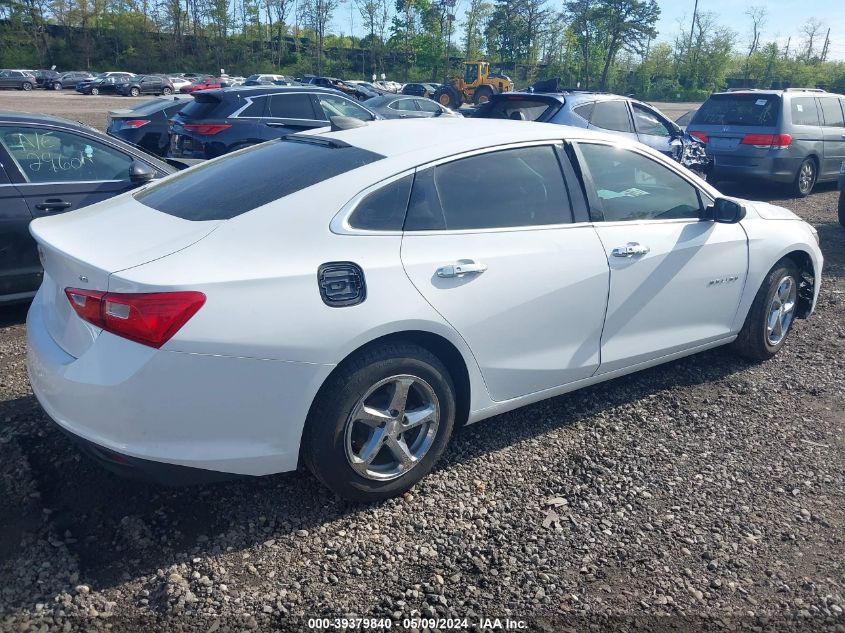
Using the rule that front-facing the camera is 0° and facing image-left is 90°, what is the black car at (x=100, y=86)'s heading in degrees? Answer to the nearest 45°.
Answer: approximately 45°

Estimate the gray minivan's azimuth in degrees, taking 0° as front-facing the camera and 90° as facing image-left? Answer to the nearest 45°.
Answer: approximately 225°

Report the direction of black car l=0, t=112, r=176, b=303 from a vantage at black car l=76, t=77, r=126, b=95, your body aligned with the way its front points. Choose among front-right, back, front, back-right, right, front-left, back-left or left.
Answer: front-left

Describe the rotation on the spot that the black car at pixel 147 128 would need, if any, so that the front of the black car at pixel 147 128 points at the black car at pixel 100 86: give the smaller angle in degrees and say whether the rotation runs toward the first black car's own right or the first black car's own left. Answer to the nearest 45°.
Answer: approximately 45° to the first black car's own left

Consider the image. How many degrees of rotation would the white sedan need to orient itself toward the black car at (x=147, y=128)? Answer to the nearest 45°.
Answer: approximately 90° to its left

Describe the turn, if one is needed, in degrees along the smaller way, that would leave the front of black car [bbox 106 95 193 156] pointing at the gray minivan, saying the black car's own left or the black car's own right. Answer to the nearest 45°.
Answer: approximately 45° to the black car's own right

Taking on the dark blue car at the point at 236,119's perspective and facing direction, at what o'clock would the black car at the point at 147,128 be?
The black car is roughly at 9 o'clock from the dark blue car.

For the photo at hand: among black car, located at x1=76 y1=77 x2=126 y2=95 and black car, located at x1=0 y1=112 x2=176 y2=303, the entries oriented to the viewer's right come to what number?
1

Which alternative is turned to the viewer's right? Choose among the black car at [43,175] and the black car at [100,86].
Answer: the black car at [43,175]

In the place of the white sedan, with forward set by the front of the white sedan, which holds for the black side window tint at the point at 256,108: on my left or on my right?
on my left

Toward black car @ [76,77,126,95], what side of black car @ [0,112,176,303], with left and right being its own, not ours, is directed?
left

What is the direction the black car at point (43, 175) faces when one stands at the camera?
facing to the right of the viewer

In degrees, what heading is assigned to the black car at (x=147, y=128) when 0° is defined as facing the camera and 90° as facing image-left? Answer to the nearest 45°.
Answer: approximately 225°

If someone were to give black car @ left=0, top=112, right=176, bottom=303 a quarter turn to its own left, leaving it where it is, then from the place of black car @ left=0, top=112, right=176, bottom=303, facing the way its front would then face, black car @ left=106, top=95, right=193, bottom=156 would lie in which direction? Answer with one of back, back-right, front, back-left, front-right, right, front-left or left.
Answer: front

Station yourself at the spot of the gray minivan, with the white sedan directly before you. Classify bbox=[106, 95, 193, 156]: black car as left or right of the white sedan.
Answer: right
